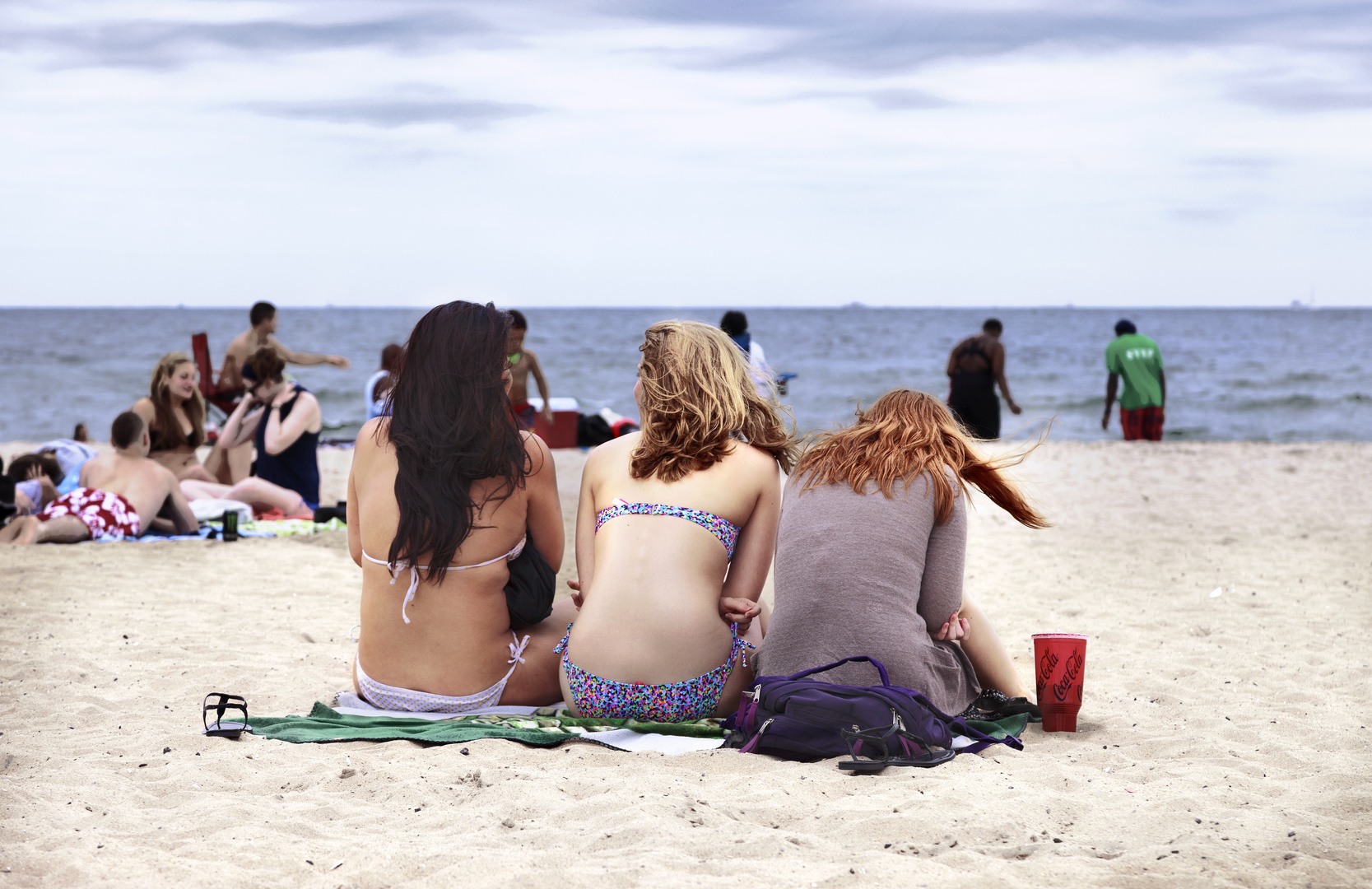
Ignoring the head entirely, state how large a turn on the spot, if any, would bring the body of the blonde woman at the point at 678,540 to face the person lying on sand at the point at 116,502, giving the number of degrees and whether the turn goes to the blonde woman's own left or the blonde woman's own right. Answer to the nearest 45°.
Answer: approximately 45° to the blonde woman's own left

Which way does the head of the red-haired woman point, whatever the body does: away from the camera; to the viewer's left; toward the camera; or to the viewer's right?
away from the camera

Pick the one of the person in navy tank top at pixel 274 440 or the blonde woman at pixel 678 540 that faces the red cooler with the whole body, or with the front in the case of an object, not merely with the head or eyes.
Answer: the blonde woman

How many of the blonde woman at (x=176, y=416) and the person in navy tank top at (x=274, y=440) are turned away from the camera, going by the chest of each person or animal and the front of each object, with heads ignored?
0

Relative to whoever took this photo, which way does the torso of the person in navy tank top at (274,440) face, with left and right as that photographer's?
facing to the left of the viewer

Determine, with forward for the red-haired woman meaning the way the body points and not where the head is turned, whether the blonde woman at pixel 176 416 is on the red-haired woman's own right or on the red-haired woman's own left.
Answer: on the red-haired woman's own left

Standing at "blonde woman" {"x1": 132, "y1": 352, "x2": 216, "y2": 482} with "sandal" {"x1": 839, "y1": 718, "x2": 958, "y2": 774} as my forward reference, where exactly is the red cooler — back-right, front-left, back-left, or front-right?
back-left

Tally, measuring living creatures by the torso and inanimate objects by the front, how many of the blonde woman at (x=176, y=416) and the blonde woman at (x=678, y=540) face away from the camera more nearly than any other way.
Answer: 1

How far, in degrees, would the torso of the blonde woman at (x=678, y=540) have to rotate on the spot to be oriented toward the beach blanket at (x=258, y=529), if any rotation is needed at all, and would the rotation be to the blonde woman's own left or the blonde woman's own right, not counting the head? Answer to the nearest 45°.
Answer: approximately 45° to the blonde woman's own left

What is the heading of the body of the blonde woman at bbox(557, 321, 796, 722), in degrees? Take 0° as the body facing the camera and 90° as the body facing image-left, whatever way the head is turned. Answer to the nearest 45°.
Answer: approximately 180°
